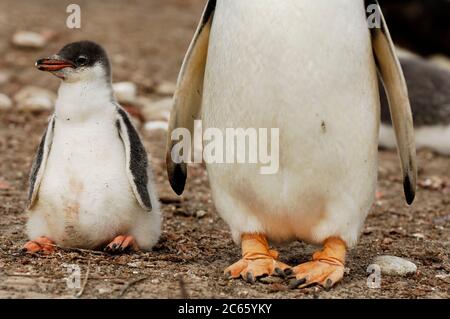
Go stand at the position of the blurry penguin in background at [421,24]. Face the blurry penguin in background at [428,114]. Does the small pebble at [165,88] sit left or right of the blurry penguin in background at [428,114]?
right

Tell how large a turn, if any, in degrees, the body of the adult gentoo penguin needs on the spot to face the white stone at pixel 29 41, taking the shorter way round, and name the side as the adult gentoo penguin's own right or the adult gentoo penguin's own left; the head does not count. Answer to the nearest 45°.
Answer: approximately 135° to the adult gentoo penguin's own right

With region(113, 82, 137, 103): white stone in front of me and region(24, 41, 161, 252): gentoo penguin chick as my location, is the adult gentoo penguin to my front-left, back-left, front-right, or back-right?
back-right

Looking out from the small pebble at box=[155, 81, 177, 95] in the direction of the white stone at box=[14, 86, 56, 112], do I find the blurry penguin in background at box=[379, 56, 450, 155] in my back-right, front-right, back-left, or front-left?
back-left

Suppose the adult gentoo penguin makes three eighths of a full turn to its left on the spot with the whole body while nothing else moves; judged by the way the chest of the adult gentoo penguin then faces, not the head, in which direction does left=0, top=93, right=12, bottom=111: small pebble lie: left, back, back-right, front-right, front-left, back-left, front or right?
left

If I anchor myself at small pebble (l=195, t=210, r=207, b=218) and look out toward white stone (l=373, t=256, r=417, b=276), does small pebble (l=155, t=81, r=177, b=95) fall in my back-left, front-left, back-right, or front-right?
back-left

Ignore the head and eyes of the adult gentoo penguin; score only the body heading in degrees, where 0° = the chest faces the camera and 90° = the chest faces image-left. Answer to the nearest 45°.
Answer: approximately 0°

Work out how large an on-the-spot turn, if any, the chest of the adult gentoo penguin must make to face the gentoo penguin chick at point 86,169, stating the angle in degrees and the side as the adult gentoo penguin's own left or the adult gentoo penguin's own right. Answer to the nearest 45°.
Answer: approximately 90° to the adult gentoo penguin's own right

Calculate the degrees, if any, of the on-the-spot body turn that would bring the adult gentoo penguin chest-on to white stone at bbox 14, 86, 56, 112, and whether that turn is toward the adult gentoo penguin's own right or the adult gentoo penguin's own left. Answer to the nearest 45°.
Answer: approximately 135° to the adult gentoo penguin's own right

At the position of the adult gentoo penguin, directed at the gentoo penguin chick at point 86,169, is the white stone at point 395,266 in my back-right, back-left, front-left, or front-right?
back-right
